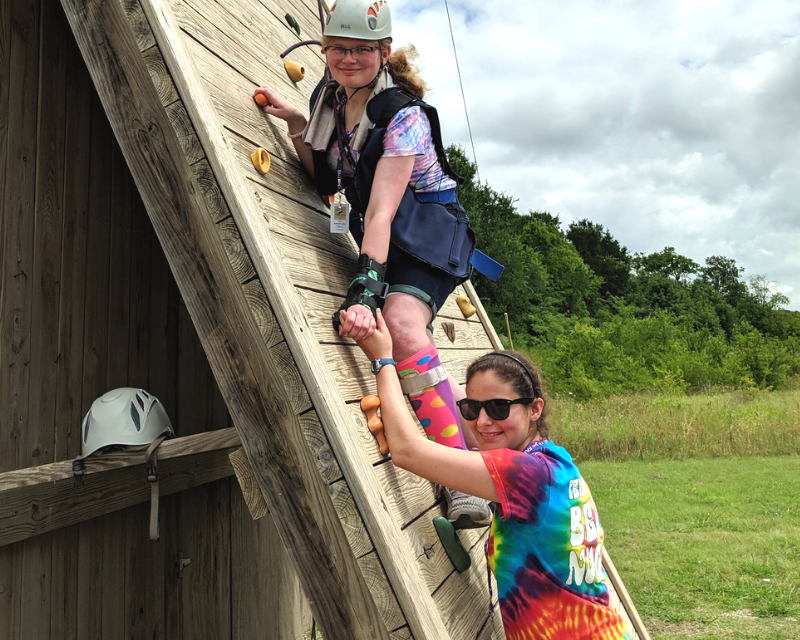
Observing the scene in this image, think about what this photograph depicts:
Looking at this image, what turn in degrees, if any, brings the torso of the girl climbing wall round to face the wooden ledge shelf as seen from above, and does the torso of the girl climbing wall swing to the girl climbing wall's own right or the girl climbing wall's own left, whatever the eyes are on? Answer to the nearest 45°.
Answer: approximately 45° to the girl climbing wall's own right

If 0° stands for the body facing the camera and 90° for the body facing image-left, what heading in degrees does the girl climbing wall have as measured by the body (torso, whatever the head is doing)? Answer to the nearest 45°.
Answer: approximately 45°

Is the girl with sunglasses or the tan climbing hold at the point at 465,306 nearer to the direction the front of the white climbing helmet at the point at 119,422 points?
the girl with sunglasses

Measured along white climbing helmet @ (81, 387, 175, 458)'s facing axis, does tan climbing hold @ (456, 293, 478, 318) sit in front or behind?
behind

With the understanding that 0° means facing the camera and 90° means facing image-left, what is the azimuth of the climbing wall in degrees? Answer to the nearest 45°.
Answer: approximately 315°

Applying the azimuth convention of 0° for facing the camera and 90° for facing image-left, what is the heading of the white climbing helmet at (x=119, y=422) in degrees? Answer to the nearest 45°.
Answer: approximately 45°
